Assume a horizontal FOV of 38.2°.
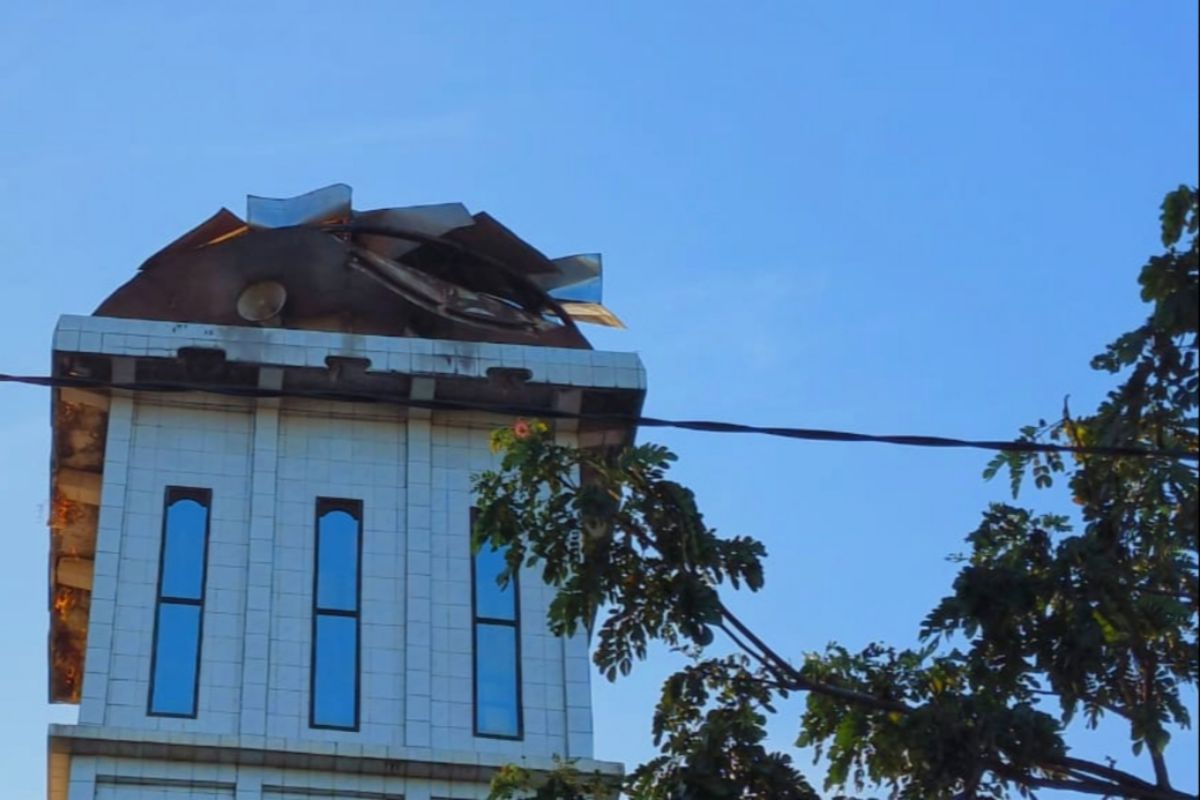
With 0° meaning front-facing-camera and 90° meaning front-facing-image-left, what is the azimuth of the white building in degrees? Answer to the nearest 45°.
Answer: approximately 0°

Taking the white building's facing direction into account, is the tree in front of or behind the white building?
in front
